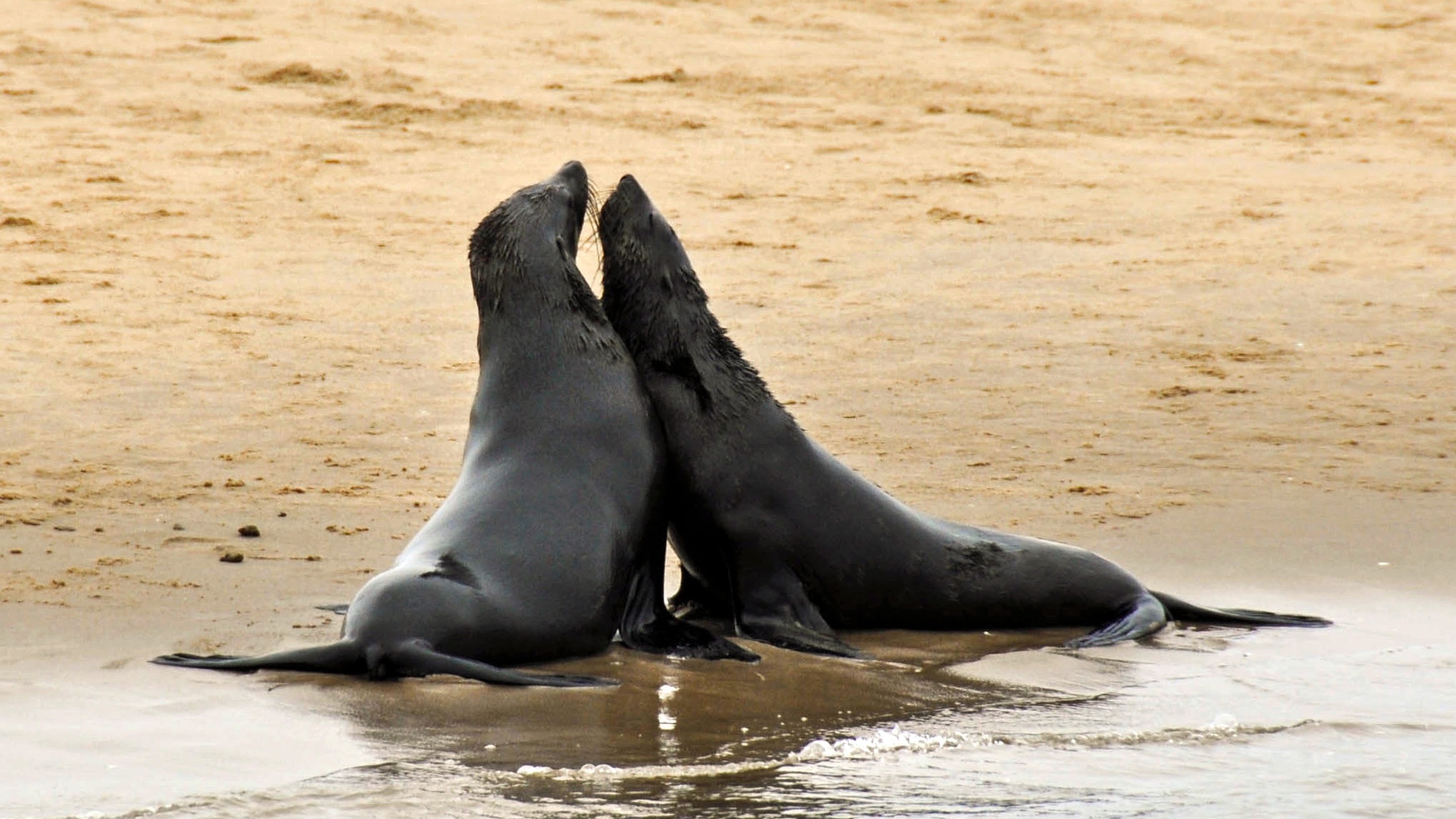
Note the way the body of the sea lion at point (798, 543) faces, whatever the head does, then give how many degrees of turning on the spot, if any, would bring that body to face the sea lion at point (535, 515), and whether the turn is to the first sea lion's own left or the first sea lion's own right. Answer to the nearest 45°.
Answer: approximately 45° to the first sea lion's own left

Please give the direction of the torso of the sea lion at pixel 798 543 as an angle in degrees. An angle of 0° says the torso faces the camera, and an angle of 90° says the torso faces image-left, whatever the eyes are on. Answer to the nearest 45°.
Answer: approximately 90°

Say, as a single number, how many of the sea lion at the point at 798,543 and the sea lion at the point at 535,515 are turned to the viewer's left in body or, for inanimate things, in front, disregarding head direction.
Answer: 1

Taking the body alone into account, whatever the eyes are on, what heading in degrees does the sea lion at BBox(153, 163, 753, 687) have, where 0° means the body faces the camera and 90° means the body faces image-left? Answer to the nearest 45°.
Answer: approximately 225°
